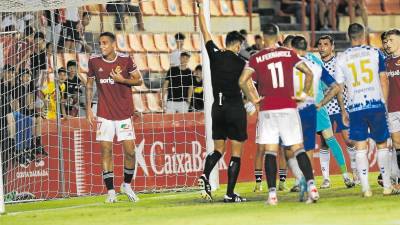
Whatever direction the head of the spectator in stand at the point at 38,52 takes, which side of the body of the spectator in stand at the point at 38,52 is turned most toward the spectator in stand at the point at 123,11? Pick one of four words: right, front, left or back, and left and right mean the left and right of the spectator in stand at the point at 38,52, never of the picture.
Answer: left

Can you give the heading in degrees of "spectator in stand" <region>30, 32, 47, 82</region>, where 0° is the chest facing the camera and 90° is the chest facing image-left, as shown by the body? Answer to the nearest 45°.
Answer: approximately 315°

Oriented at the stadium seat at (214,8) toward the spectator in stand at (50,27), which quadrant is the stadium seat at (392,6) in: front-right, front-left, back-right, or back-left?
back-left
